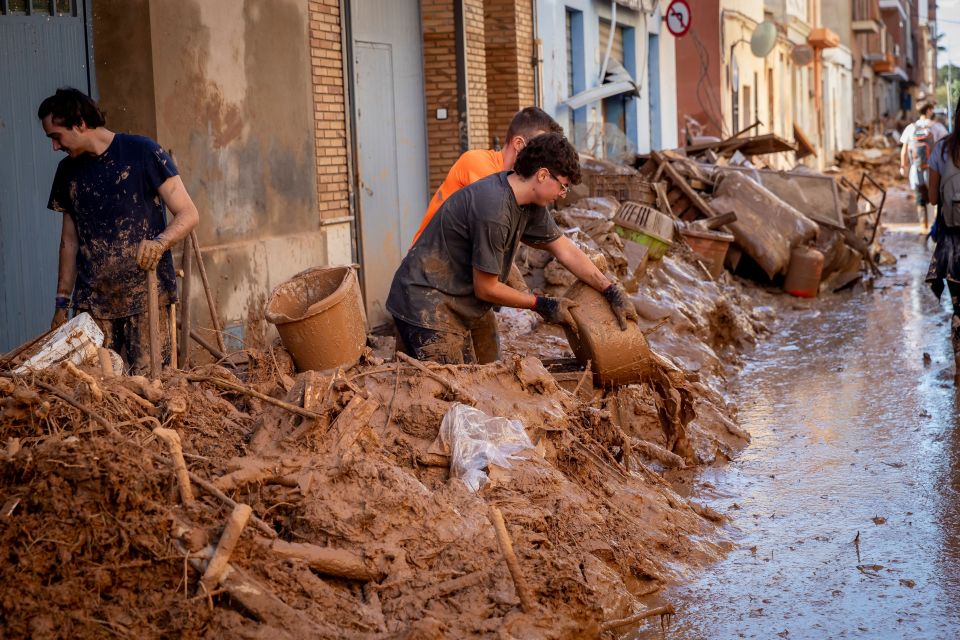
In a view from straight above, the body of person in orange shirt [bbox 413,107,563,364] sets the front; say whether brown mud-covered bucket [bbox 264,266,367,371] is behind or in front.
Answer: behind

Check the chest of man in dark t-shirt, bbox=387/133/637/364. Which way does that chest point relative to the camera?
to the viewer's right

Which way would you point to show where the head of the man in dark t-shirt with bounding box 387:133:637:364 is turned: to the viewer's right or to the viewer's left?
to the viewer's right

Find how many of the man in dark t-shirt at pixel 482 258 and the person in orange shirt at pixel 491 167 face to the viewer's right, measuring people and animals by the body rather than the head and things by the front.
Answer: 2

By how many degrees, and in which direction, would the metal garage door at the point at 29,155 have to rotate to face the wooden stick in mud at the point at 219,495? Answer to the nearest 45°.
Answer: approximately 45° to its right

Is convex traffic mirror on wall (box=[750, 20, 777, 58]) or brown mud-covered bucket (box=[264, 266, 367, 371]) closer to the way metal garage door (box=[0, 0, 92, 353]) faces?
the brown mud-covered bucket

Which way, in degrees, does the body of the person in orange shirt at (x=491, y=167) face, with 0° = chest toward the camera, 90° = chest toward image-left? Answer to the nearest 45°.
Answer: approximately 270°

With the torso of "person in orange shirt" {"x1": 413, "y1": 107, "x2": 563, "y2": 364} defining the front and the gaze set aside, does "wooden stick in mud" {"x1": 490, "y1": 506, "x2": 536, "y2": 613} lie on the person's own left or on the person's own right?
on the person's own right

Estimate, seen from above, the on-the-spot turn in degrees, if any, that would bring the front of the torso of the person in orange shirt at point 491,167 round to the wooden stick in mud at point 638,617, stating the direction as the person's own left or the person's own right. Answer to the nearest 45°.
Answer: approximately 90° to the person's own right
